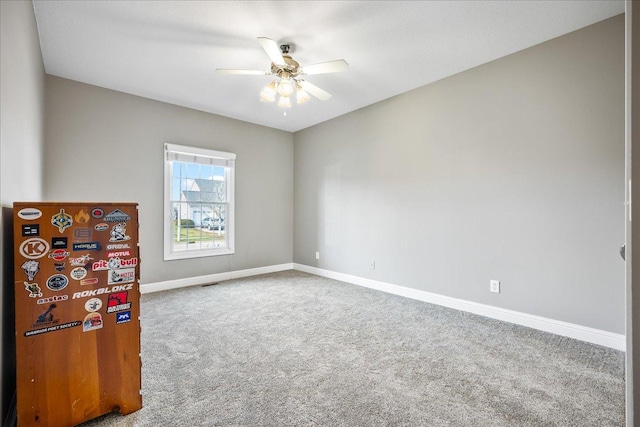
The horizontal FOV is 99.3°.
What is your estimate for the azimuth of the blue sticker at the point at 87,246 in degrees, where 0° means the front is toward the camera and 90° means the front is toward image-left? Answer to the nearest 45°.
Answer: approximately 0°

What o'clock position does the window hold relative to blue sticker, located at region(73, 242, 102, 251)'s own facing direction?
The window is roughly at 7 o'clock from the blue sticker.

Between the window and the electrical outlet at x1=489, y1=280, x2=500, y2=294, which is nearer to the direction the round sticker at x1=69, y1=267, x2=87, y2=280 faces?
the electrical outlet
